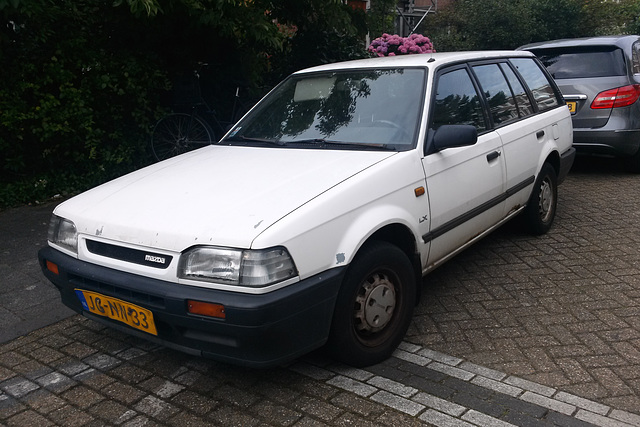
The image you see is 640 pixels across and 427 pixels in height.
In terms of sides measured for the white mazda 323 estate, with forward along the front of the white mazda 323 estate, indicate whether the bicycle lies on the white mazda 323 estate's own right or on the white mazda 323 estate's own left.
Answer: on the white mazda 323 estate's own right

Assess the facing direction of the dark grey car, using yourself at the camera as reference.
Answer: facing away from the viewer and to the right of the viewer

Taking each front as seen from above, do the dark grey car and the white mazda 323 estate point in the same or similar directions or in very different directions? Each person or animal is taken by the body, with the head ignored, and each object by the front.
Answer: very different directions

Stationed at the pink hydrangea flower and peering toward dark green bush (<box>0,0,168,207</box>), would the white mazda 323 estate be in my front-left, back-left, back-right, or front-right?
front-left

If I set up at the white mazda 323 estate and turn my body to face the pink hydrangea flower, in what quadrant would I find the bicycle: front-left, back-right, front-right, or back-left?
front-left

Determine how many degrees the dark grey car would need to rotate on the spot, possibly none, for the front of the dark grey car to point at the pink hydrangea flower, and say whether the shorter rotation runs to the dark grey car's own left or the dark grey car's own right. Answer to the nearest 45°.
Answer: approximately 90° to the dark grey car's own left

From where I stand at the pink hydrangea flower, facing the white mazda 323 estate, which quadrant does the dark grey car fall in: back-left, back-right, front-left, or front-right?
front-left

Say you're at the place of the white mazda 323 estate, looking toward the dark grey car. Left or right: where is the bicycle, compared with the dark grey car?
left

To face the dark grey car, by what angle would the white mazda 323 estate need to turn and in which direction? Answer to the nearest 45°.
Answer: approximately 180°
